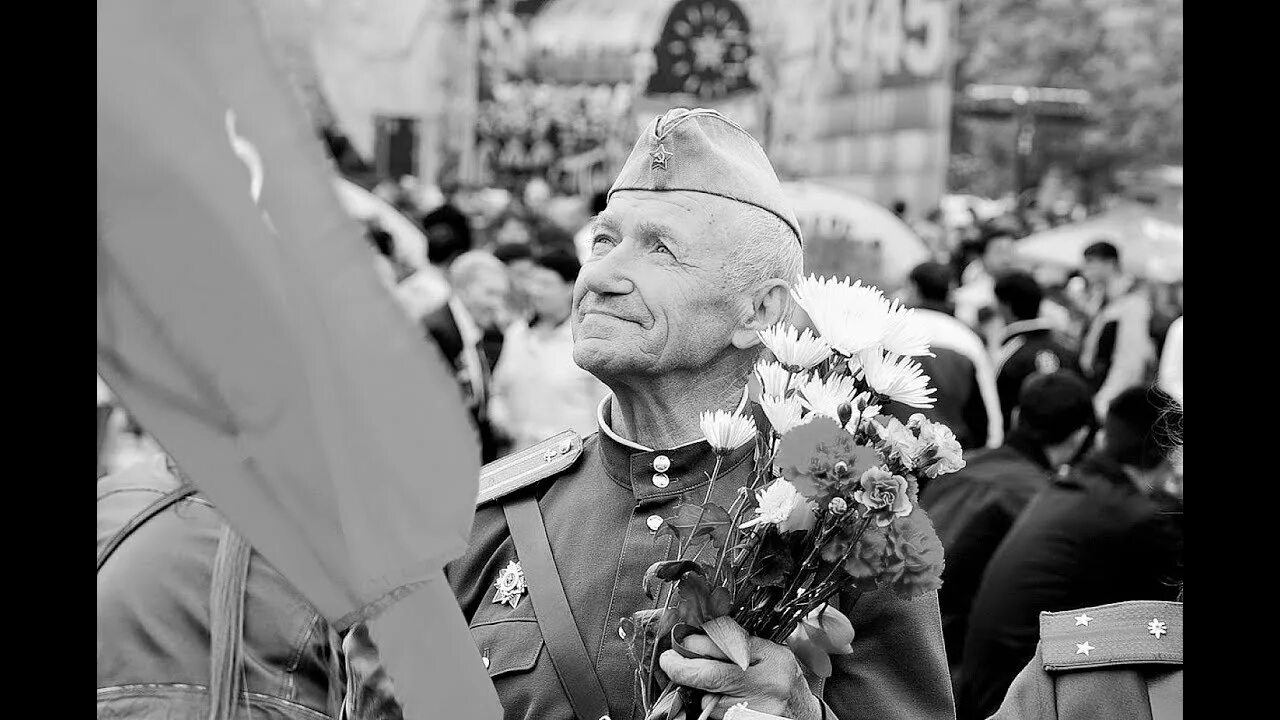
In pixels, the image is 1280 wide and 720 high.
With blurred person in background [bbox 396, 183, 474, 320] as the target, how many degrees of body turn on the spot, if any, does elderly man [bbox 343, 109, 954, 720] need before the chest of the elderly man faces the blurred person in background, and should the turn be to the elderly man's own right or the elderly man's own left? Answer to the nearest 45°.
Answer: approximately 135° to the elderly man's own right

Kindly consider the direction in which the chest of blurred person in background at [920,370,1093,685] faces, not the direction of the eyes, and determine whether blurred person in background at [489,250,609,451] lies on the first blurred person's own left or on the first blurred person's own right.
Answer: on the first blurred person's own left

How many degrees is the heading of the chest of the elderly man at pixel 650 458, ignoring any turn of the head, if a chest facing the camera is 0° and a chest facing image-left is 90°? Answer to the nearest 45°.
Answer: approximately 45°

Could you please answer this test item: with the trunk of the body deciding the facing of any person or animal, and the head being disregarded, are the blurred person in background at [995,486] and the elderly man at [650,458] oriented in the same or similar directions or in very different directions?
very different directions

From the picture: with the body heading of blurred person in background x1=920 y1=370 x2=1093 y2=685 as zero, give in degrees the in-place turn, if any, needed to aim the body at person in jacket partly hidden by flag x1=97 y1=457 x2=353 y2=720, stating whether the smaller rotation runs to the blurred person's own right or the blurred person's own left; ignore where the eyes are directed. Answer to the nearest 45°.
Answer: approximately 180°

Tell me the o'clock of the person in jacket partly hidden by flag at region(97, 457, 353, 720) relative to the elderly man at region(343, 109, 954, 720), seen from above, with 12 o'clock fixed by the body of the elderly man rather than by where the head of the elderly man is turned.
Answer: The person in jacket partly hidden by flag is roughly at 2 o'clock from the elderly man.

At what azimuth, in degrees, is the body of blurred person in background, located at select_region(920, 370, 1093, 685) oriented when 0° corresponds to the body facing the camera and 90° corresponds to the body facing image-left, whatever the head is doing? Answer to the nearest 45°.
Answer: approximately 225°
